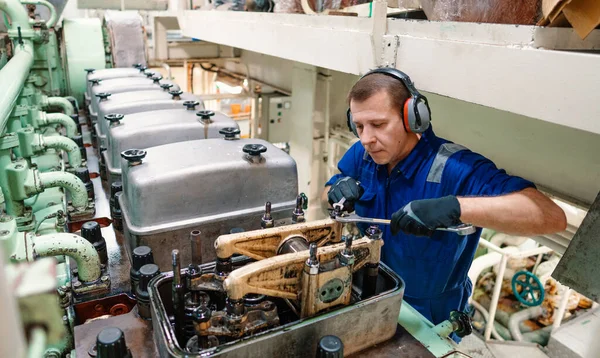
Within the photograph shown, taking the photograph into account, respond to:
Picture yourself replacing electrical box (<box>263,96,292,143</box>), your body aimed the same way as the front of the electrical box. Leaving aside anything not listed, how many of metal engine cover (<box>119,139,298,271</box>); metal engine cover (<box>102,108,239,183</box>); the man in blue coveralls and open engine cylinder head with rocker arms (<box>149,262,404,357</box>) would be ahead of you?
4

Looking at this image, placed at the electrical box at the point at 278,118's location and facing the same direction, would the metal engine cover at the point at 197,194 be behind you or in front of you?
in front

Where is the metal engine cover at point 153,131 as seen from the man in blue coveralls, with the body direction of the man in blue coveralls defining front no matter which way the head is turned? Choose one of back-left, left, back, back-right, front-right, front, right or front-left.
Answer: front-right

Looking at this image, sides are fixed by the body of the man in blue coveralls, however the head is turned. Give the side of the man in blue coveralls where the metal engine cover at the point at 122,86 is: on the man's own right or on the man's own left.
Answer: on the man's own right

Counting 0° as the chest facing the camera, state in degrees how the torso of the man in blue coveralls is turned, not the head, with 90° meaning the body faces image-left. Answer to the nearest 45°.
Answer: approximately 45°

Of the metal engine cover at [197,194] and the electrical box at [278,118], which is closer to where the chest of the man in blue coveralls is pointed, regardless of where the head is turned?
the metal engine cover

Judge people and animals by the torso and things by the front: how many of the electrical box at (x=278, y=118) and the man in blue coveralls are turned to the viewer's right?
0

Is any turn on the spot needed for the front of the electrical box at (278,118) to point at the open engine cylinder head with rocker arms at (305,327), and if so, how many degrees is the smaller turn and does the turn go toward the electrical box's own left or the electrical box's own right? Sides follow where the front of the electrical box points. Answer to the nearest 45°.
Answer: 0° — it already faces it

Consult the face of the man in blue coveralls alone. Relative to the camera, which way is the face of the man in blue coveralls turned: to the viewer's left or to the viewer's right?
to the viewer's left
